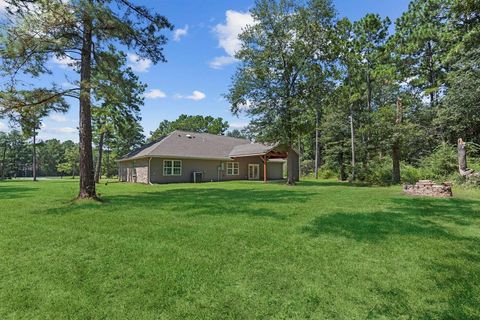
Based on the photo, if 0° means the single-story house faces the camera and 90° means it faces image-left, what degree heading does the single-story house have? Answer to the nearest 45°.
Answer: approximately 180°

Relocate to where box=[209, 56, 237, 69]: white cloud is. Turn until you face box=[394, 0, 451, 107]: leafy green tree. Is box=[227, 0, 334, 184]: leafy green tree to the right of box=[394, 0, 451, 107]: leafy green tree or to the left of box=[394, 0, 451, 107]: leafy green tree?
right

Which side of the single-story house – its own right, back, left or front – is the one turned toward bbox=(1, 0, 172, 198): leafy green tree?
back

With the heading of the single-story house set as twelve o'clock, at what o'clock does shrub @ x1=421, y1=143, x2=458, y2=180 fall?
The shrub is roughly at 4 o'clock from the single-story house.
